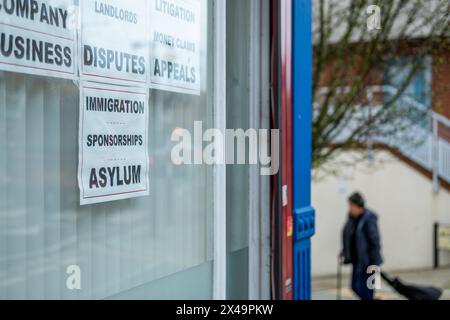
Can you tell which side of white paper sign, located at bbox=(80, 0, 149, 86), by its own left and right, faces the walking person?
left

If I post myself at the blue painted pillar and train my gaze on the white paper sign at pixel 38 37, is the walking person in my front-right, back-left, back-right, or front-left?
back-right

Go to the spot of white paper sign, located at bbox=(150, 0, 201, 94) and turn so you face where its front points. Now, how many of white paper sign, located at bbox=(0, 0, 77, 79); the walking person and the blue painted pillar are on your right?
1

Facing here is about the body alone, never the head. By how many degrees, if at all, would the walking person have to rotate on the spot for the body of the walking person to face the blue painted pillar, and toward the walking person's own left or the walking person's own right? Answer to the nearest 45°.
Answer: approximately 45° to the walking person's own left

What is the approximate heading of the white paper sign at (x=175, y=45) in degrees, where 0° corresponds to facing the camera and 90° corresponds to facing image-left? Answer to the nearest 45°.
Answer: approximately 315°

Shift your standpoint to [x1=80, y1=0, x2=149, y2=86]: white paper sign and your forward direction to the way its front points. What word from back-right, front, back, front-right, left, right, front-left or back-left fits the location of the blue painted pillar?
left

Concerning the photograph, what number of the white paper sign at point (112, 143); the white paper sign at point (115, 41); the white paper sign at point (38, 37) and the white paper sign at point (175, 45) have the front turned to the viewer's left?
0

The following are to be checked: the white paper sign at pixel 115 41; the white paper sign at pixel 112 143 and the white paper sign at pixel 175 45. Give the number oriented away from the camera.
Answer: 0

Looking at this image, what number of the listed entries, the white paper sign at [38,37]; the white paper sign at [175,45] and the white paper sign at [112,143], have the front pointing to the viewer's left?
0

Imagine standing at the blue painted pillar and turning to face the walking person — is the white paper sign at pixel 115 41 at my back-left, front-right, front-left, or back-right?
back-left

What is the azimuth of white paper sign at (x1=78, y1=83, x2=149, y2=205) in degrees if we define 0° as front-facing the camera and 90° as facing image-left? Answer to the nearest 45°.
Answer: approximately 315°

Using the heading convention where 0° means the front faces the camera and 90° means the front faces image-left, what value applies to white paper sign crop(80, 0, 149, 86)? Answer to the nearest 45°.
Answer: approximately 315°

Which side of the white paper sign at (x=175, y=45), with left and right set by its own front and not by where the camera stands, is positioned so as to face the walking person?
left

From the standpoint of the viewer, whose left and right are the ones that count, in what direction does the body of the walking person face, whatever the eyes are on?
facing the viewer and to the left of the viewer
